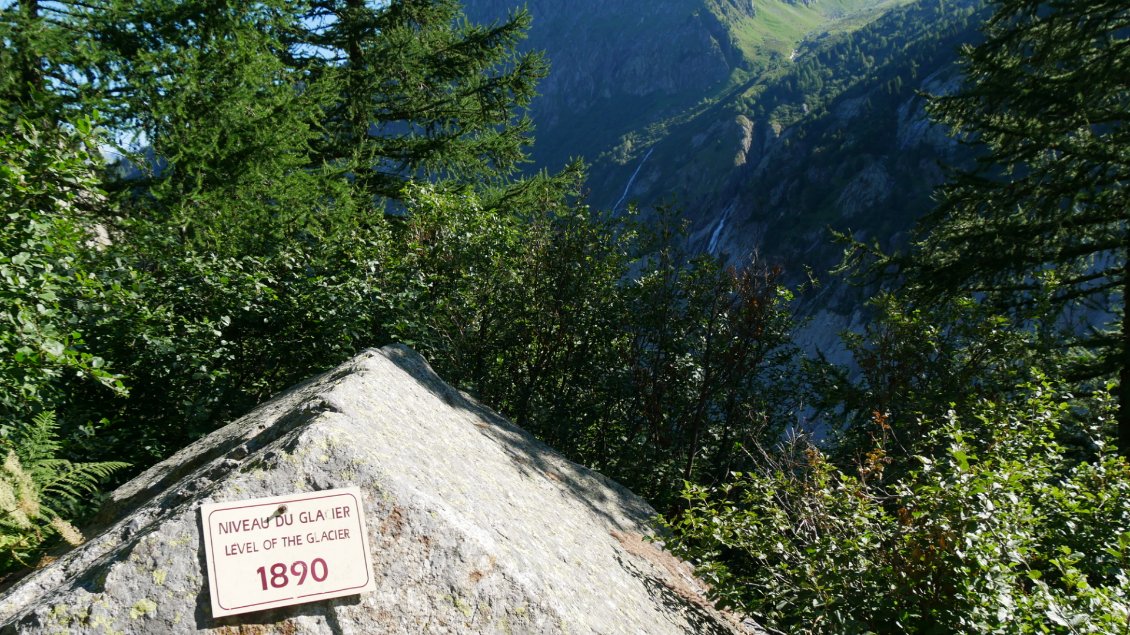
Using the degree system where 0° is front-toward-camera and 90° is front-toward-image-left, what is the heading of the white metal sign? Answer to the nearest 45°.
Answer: approximately 0°

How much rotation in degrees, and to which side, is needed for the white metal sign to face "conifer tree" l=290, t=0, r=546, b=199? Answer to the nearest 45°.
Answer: approximately 180°

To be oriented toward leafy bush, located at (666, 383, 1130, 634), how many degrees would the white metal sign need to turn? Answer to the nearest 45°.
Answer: approximately 90° to its left
